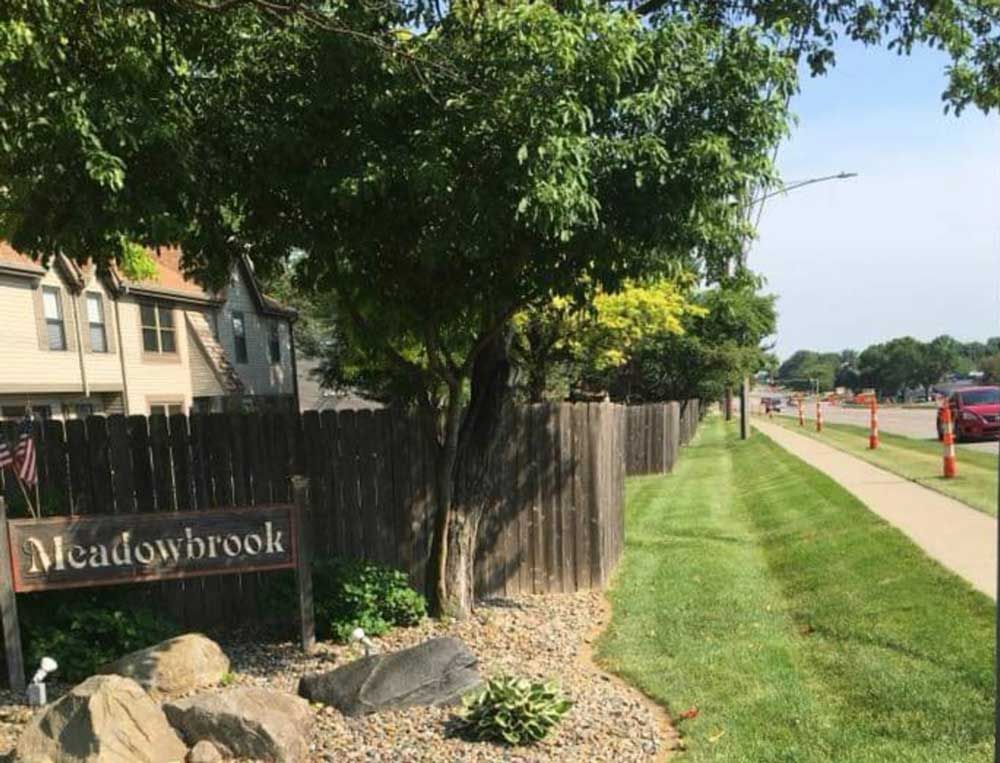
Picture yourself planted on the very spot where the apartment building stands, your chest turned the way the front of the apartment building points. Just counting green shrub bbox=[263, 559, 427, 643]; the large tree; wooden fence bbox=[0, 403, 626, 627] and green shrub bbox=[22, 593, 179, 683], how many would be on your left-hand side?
0

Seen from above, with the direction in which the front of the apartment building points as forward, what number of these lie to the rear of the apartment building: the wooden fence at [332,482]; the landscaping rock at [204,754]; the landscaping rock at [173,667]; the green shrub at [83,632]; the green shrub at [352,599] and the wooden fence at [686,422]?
0

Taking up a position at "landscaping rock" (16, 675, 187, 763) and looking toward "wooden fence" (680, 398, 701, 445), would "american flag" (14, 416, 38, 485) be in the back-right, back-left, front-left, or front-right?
front-left

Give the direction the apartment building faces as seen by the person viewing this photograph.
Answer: facing the viewer and to the right of the viewer

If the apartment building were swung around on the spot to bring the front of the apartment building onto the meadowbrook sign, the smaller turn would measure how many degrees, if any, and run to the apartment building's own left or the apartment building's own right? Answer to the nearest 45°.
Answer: approximately 45° to the apartment building's own right

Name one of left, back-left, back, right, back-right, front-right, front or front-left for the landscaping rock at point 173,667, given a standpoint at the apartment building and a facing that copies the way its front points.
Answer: front-right

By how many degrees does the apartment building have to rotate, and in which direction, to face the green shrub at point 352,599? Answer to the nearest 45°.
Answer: approximately 45° to its right

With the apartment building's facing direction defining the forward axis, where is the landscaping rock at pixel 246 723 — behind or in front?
in front

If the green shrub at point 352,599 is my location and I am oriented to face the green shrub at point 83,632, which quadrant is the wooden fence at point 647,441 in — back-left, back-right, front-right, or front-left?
back-right

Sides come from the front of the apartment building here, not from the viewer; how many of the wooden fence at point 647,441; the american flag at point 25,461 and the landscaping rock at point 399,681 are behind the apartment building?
0

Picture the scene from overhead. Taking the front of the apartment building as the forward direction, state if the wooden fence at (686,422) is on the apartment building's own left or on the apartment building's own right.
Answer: on the apartment building's own left

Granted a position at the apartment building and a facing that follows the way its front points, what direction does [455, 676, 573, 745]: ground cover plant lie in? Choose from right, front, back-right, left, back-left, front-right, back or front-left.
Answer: front-right

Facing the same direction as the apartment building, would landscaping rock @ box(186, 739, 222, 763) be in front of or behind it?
in front

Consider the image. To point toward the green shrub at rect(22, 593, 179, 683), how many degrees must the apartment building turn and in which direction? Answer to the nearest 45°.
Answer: approximately 45° to its right

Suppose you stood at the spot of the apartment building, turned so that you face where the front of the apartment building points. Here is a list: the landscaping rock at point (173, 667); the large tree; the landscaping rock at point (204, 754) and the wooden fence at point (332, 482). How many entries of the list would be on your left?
0
